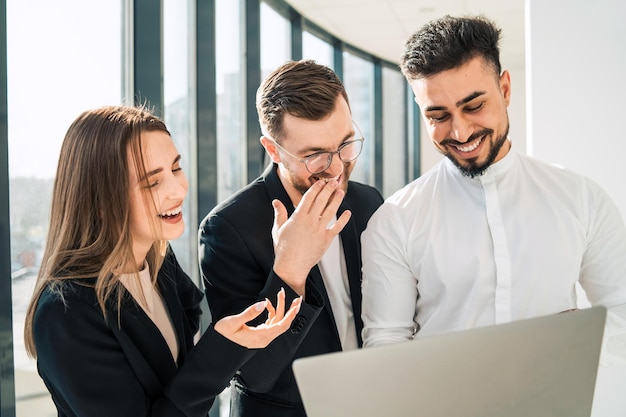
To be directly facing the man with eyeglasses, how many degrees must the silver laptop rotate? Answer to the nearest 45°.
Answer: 0° — it already faces them

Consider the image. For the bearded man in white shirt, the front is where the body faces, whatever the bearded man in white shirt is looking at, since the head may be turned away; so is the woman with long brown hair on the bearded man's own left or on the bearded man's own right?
on the bearded man's own right

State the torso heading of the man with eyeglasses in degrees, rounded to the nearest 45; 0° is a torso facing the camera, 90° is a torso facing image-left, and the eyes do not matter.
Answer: approximately 315°

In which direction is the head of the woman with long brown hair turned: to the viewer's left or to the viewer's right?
to the viewer's right

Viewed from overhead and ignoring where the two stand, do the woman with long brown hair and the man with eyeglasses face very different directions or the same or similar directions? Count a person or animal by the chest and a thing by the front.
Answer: same or similar directions

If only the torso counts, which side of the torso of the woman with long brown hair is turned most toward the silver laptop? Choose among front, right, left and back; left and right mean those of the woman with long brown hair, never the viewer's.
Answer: front

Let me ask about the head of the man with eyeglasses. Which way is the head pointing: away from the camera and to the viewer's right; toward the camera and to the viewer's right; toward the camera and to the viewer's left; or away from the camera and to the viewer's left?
toward the camera and to the viewer's right

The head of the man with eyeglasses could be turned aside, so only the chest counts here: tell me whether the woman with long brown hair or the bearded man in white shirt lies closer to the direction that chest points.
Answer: the bearded man in white shirt

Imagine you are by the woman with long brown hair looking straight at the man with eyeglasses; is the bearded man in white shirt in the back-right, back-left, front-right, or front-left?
front-right

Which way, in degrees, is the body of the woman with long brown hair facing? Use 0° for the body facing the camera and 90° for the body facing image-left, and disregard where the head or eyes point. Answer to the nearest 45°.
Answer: approximately 315°

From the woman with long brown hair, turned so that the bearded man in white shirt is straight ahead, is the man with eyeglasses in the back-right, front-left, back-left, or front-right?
front-left

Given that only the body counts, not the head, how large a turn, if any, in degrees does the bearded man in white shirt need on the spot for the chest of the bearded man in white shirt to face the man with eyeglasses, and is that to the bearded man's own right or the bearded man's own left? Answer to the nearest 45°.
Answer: approximately 90° to the bearded man's own right

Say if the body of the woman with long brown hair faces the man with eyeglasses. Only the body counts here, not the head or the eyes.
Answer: no

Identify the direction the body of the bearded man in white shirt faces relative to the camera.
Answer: toward the camera

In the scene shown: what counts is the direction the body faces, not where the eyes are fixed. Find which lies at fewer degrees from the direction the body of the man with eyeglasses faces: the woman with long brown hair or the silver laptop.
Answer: the silver laptop
